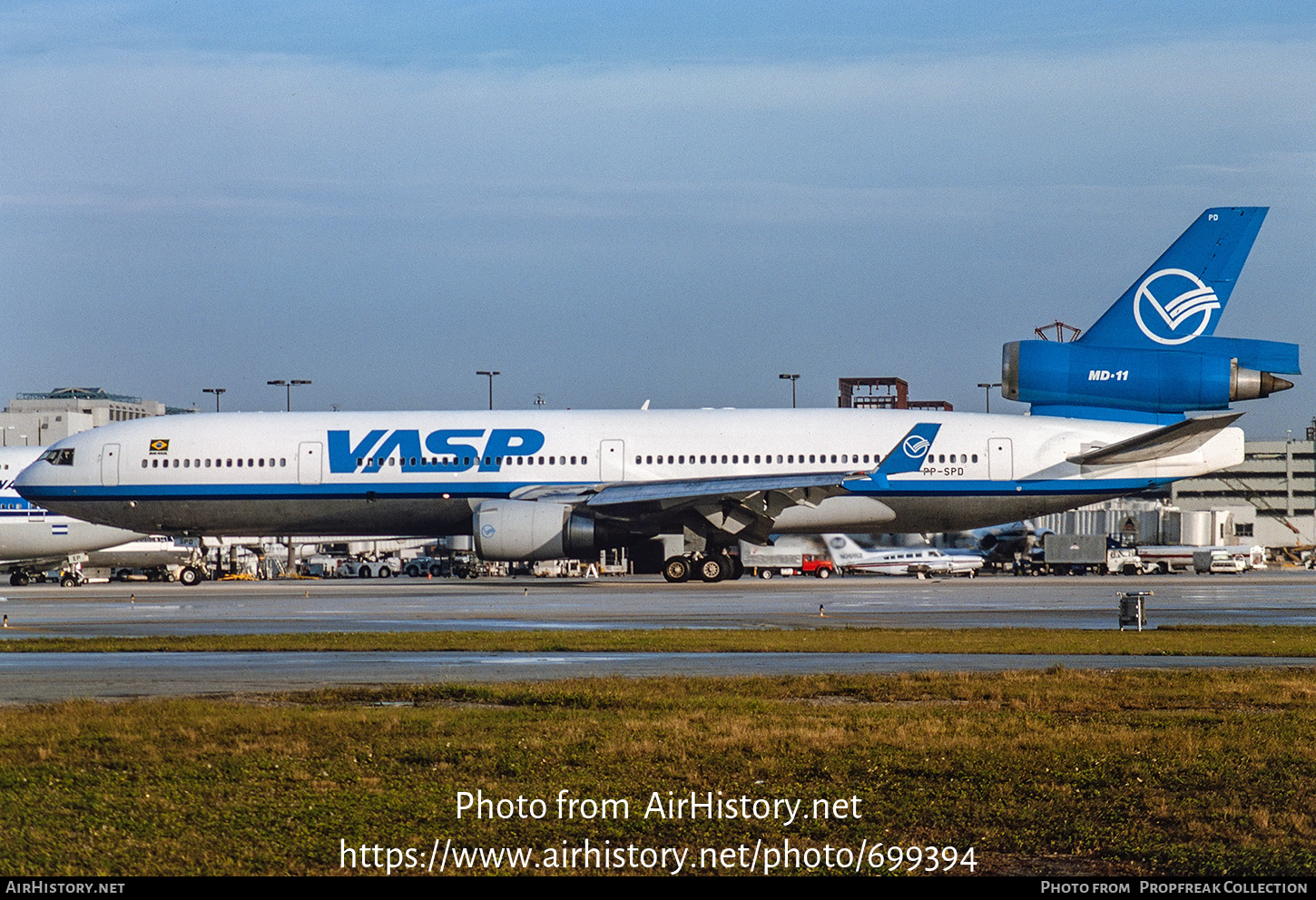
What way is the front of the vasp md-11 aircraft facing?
to the viewer's left
